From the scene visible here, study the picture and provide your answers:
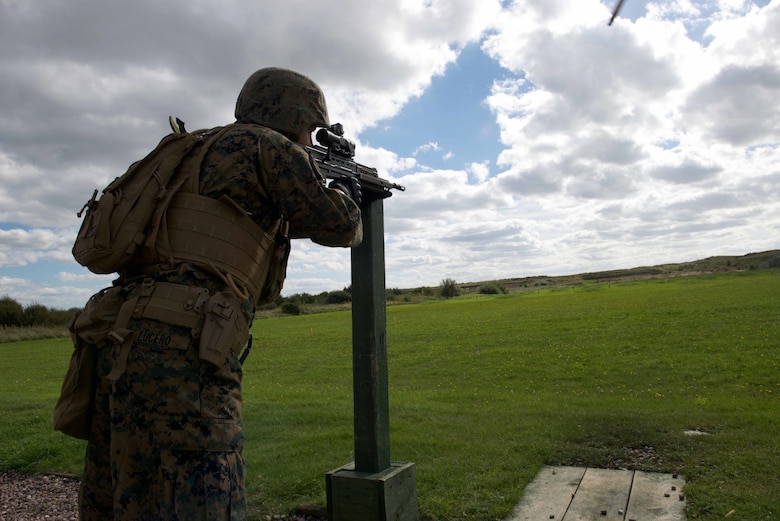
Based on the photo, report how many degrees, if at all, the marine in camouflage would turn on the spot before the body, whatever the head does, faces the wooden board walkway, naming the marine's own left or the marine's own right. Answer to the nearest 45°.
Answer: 0° — they already face it

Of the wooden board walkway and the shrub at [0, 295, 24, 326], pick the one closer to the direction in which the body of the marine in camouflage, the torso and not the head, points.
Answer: the wooden board walkway

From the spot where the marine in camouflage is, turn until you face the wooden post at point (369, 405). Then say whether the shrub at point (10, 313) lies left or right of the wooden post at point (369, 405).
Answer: left

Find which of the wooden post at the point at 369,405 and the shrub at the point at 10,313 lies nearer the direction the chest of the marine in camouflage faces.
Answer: the wooden post

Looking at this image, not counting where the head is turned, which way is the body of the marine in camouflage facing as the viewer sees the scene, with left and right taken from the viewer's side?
facing away from the viewer and to the right of the viewer

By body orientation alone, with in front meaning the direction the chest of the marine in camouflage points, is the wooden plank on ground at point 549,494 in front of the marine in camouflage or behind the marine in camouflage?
in front

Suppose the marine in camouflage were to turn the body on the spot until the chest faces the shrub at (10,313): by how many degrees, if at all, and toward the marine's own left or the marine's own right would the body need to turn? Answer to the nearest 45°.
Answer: approximately 45° to the marine's own left

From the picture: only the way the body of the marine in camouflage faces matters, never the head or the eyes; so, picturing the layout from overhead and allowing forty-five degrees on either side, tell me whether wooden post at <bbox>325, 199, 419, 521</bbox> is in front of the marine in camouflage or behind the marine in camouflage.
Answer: in front
